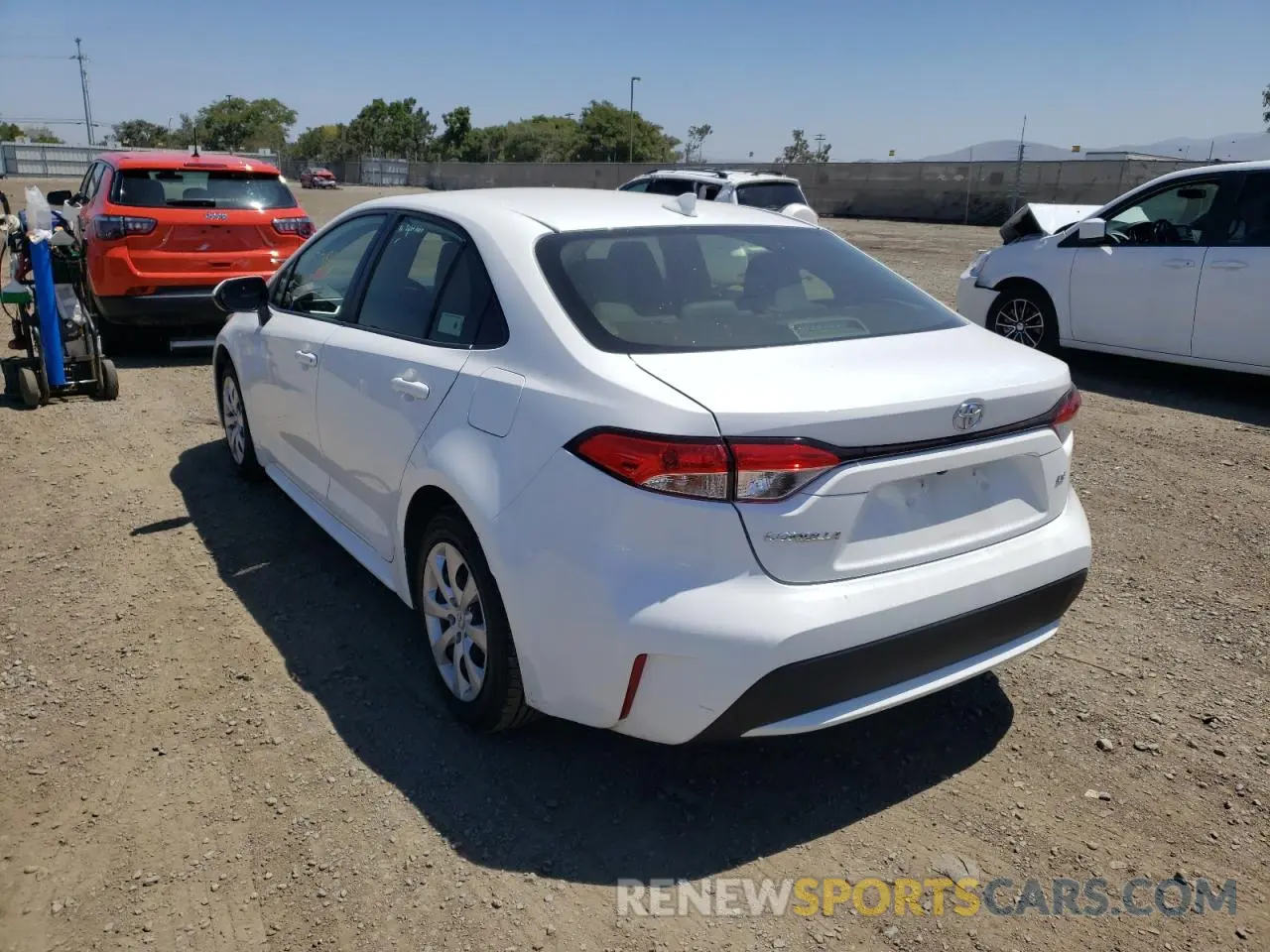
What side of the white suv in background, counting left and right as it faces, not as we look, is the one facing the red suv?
left

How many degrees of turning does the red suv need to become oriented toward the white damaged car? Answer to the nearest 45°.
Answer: approximately 135° to its right

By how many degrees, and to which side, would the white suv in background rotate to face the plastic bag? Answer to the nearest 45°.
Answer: approximately 90° to its left

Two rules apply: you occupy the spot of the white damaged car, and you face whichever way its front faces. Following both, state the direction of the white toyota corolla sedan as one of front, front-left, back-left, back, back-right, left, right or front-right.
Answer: left

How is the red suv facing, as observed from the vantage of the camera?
facing away from the viewer

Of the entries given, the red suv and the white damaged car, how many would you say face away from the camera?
1

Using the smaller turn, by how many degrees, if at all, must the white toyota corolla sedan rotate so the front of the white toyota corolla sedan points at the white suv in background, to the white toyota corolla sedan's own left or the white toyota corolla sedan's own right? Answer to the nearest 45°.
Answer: approximately 45° to the white toyota corolla sedan's own right

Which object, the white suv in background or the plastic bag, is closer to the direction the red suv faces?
the white suv in background

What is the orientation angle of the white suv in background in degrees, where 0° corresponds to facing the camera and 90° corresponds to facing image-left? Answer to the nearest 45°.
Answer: approximately 135°

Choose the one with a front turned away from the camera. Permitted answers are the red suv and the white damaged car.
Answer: the red suv

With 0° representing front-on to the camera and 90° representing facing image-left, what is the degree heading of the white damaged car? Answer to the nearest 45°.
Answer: approximately 90°

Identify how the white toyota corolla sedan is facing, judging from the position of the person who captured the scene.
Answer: facing away from the viewer and to the left of the viewer
